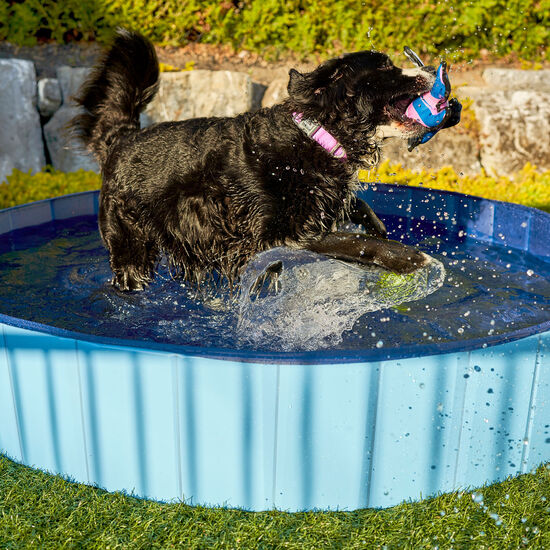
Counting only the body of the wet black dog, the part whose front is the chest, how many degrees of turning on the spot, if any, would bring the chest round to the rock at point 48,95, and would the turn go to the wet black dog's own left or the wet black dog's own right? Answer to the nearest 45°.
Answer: approximately 135° to the wet black dog's own left

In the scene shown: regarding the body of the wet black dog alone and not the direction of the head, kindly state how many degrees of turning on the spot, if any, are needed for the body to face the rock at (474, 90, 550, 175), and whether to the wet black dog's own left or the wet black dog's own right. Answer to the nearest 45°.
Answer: approximately 45° to the wet black dog's own left

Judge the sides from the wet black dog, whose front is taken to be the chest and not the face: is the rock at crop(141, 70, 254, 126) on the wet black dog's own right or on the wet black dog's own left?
on the wet black dog's own left

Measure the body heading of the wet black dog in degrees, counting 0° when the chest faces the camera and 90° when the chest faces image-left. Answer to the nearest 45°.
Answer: approximately 270°

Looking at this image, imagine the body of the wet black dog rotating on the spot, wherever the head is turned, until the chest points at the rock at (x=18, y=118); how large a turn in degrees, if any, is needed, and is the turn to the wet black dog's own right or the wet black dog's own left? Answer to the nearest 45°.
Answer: approximately 135° to the wet black dog's own left

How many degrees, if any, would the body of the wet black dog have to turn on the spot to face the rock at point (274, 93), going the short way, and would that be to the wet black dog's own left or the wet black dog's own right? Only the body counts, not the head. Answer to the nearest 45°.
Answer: approximately 90° to the wet black dog's own left

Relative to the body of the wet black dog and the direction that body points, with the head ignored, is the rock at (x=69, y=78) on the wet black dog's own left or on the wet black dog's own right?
on the wet black dog's own left

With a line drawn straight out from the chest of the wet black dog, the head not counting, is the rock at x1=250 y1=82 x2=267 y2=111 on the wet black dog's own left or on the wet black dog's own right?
on the wet black dog's own left

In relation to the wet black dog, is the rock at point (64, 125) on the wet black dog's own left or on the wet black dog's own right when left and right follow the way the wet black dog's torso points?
on the wet black dog's own left

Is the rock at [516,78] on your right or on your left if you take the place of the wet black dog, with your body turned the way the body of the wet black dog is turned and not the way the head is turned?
on your left
